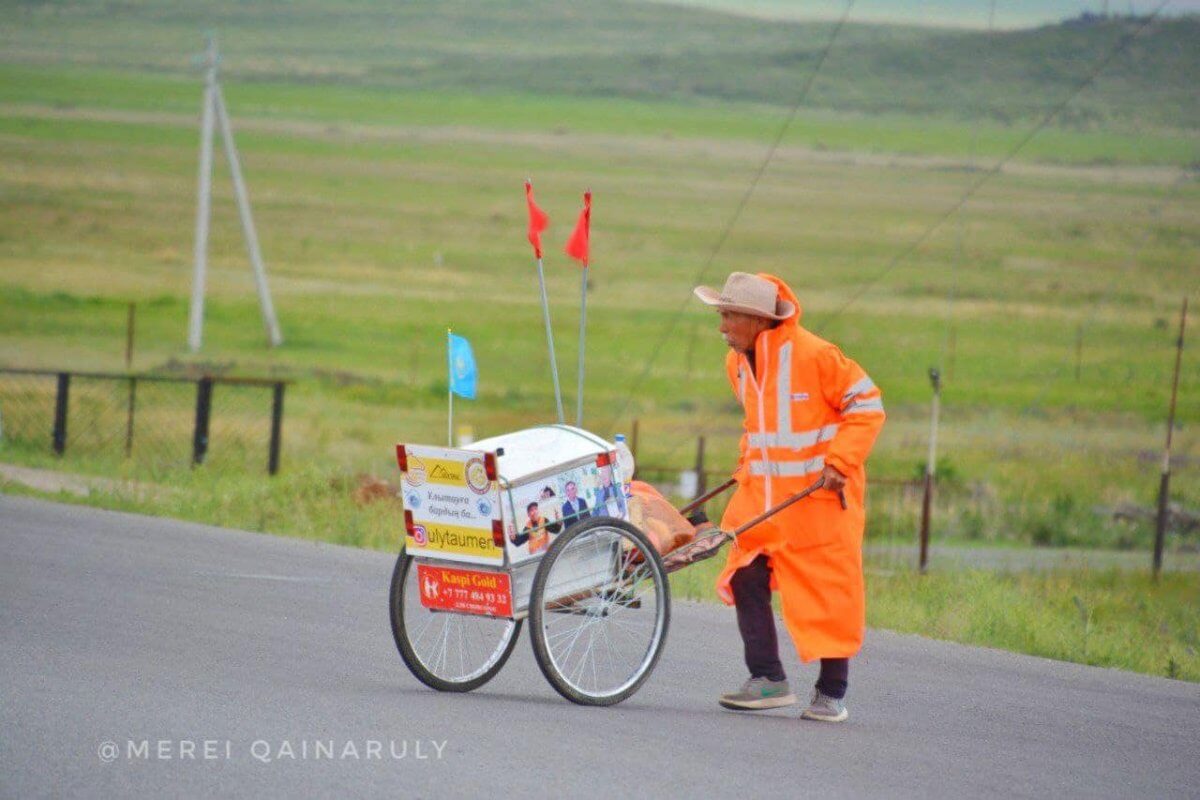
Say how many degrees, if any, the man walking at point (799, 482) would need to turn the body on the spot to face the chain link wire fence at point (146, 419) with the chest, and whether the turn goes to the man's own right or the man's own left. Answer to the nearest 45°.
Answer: approximately 90° to the man's own right

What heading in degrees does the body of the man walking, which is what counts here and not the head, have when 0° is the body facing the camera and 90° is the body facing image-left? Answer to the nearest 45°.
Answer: approximately 45°

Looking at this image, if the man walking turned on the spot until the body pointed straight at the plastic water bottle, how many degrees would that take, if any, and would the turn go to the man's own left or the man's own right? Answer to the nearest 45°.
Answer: approximately 45° to the man's own right

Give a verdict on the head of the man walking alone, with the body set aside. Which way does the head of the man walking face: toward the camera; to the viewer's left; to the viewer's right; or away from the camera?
to the viewer's left

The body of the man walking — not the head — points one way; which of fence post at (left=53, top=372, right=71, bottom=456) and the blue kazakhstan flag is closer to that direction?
the blue kazakhstan flag

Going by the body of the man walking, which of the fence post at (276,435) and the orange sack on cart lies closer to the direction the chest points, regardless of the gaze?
the orange sack on cart

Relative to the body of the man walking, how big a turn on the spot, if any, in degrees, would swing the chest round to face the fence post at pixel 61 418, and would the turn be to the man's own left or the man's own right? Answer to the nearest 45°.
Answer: approximately 90° to the man's own right

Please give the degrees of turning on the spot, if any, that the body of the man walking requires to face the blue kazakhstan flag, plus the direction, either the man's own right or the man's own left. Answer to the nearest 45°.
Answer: approximately 45° to the man's own right
